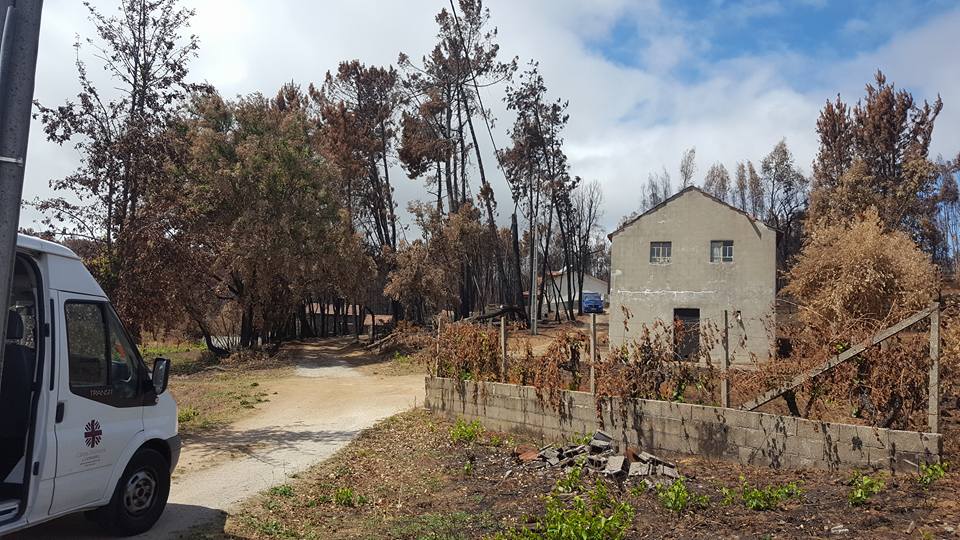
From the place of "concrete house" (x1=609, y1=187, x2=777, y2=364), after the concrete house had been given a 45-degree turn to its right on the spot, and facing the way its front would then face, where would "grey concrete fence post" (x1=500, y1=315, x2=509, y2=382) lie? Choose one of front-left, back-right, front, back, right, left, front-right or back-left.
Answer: front-left

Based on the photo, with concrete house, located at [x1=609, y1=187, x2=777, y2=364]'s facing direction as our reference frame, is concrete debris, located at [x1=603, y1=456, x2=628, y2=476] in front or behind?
in front

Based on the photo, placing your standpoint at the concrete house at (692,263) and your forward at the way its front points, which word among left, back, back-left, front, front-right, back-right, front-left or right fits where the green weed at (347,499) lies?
front

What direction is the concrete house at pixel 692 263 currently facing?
toward the camera

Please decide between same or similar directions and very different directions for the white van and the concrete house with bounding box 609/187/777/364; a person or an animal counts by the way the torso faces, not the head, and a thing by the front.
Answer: very different directions

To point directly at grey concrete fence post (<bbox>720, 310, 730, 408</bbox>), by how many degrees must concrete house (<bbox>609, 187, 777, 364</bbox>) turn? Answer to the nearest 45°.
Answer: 0° — it already faces it

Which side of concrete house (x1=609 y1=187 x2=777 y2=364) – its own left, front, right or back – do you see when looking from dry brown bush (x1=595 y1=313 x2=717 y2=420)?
front

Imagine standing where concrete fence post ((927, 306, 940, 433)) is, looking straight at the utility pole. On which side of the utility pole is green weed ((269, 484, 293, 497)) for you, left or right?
right

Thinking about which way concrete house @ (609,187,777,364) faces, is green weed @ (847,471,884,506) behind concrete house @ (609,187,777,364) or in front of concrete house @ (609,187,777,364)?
in front

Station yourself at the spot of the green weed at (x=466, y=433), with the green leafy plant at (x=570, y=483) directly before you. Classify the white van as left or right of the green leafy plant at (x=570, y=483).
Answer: right

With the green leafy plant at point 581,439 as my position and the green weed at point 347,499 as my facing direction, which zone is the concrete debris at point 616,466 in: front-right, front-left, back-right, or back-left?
front-left

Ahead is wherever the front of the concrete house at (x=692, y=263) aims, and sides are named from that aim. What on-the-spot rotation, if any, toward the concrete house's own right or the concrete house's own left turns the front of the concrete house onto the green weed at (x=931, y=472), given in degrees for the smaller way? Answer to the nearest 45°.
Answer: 0° — it already faces it

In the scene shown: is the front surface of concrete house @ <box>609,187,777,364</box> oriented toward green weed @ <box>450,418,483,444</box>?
yes

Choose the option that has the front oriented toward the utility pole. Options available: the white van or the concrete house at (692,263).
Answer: the concrete house

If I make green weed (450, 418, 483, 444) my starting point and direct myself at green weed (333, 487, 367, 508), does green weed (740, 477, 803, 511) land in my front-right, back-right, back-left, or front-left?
front-left

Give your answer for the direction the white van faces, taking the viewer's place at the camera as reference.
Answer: facing away from the viewer and to the right of the viewer

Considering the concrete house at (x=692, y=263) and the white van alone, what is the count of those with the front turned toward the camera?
1
